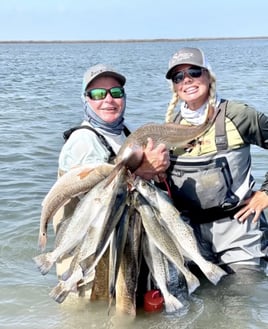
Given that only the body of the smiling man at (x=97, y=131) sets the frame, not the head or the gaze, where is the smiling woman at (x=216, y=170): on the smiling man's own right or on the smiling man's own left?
on the smiling man's own left

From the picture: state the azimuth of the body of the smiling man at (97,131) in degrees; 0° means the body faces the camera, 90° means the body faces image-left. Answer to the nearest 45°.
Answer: approximately 315°
